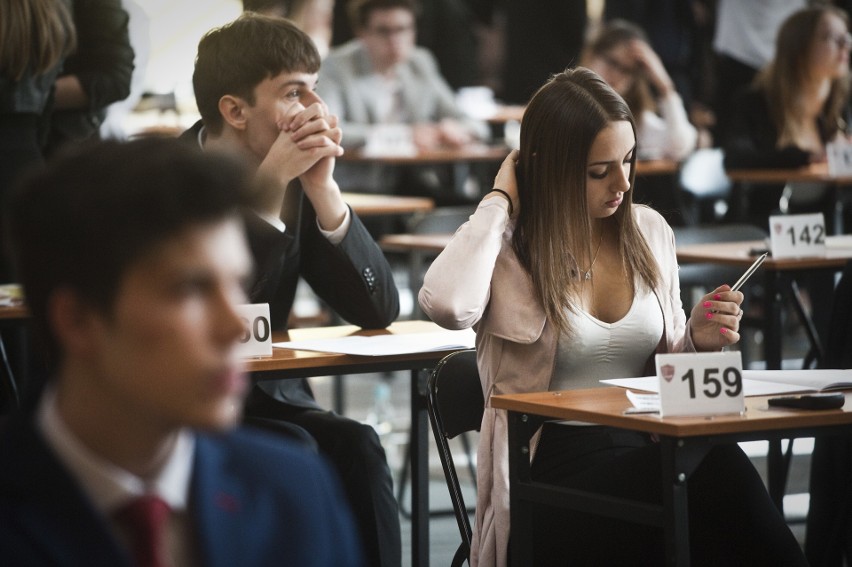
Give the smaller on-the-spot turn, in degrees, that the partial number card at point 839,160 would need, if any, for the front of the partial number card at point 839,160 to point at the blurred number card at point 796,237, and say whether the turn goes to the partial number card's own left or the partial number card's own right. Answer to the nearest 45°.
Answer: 0° — it already faces it

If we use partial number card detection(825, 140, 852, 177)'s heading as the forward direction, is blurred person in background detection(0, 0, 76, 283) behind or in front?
in front

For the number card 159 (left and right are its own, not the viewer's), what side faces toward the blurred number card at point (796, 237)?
back

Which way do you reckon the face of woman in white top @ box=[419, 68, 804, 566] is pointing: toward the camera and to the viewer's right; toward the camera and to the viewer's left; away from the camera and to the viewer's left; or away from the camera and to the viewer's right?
toward the camera and to the viewer's right

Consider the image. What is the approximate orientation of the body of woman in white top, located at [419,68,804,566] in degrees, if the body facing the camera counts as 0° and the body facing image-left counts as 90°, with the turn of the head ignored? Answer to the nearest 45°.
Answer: approximately 315°

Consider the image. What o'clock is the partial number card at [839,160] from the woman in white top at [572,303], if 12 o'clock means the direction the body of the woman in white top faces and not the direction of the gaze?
The partial number card is roughly at 8 o'clock from the woman in white top.

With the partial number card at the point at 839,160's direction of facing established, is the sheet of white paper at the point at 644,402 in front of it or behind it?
in front

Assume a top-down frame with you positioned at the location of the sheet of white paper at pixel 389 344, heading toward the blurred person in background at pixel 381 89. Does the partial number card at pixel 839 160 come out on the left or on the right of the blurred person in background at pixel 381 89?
right

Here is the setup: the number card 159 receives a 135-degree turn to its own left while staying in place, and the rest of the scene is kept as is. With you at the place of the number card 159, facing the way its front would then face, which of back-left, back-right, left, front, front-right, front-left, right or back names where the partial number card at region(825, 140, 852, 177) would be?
front-left

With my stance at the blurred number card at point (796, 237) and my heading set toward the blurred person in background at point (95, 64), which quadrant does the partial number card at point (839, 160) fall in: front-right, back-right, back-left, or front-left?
back-right
